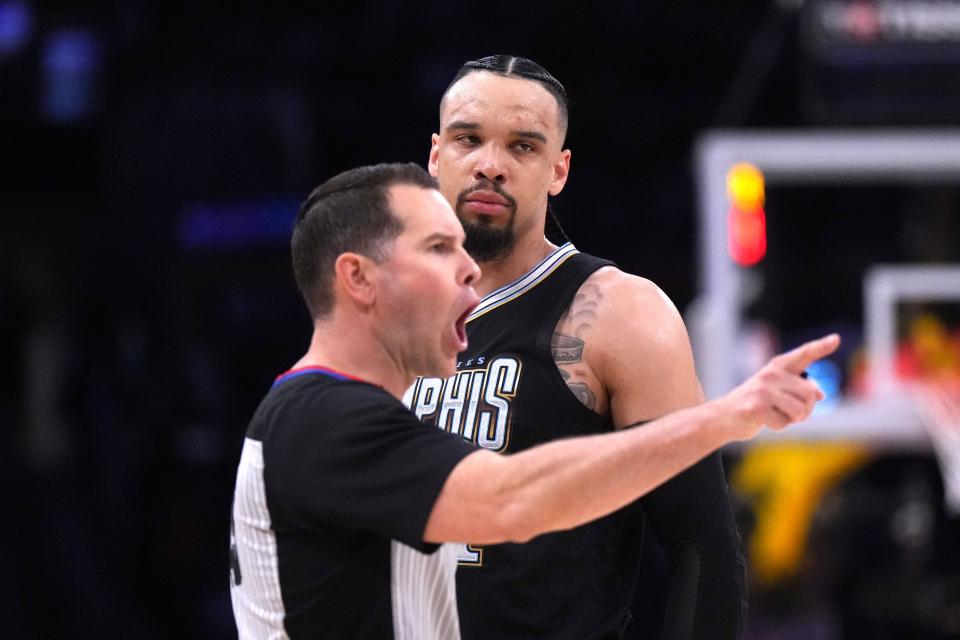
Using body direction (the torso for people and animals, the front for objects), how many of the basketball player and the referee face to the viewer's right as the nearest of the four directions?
1

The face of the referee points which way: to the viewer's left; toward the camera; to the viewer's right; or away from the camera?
to the viewer's right

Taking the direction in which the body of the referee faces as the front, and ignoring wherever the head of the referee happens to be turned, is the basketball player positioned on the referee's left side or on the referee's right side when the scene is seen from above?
on the referee's left side

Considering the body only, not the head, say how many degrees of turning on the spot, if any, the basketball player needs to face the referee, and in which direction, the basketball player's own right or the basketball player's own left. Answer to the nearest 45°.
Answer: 0° — they already face them

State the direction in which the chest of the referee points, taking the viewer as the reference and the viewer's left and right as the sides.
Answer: facing to the right of the viewer

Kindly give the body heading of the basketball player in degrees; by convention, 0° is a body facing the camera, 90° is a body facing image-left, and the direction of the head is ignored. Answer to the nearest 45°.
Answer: approximately 45°
